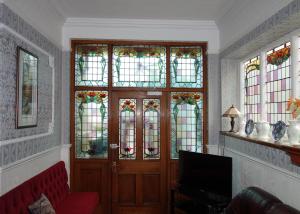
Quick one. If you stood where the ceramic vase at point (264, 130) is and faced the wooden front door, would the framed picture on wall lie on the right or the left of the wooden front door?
left

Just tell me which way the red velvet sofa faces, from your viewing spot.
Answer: facing the viewer and to the right of the viewer

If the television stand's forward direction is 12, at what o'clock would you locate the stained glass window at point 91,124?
The stained glass window is roughly at 2 o'clock from the television stand.

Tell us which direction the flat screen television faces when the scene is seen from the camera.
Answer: facing the viewer and to the left of the viewer

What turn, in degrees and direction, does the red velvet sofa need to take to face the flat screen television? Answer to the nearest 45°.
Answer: approximately 45° to its left

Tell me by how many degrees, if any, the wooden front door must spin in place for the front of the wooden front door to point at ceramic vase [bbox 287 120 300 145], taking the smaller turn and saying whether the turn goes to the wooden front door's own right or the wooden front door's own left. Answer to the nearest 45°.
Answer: approximately 45° to the wooden front door's own left

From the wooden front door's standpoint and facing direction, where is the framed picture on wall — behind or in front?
in front

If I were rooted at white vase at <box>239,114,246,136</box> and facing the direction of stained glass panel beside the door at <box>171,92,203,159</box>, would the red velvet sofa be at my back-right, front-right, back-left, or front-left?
front-left

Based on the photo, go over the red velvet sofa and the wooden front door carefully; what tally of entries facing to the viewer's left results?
0

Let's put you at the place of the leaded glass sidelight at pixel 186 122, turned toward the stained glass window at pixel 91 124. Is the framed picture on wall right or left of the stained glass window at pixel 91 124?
left

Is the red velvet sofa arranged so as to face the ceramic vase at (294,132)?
yes

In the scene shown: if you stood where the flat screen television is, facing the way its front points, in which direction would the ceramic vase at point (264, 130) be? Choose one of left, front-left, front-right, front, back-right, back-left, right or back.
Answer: left

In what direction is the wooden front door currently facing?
toward the camera

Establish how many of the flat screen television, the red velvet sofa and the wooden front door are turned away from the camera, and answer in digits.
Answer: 0
